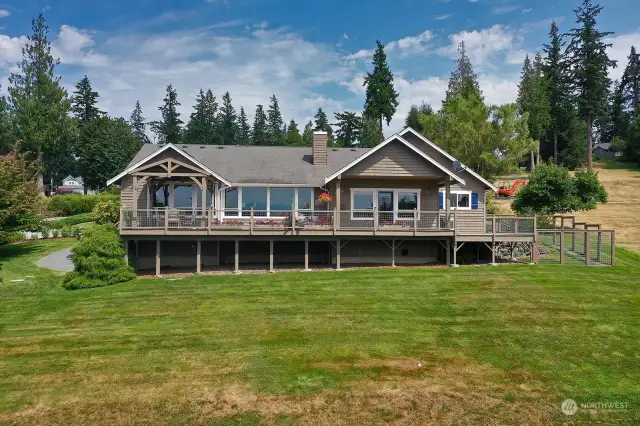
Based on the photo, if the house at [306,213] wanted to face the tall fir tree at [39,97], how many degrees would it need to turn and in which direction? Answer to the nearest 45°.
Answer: approximately 135° to its right

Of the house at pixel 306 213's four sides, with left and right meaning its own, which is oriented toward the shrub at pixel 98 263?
right

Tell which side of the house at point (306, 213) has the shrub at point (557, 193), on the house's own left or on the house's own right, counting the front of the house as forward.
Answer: on the house's own left

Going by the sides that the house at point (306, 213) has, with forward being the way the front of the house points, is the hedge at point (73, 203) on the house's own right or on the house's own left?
on the house's own right

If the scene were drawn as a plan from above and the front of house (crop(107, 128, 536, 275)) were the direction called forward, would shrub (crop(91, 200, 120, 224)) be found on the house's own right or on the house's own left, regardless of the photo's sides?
on the house's own right

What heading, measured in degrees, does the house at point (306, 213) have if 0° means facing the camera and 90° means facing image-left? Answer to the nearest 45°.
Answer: approximately 0°
